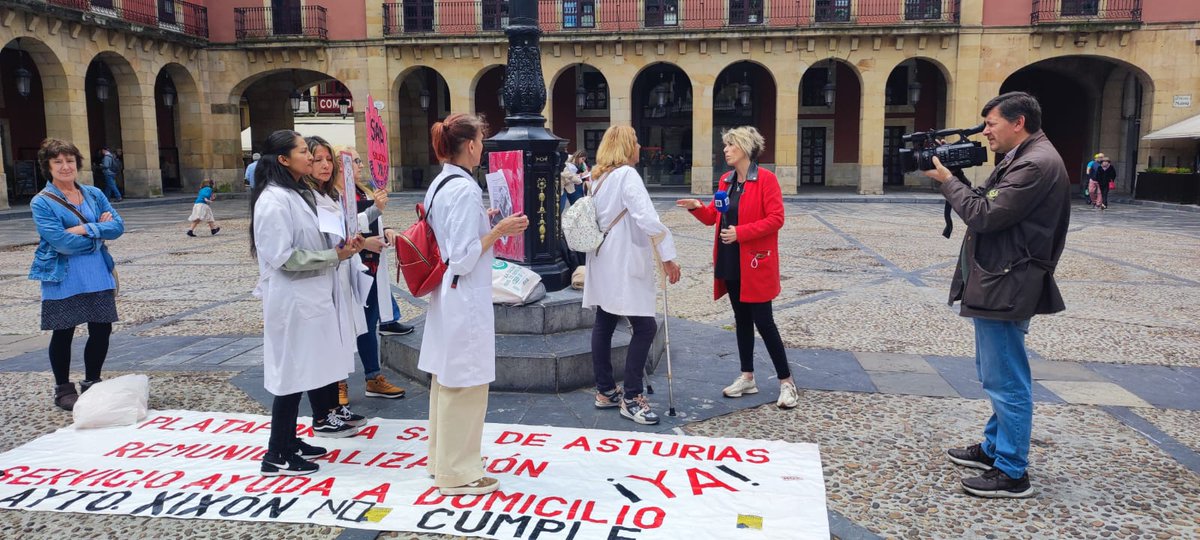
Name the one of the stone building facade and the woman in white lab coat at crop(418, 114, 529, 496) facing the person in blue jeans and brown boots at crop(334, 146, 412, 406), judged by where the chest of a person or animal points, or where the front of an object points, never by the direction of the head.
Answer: the stone building facade

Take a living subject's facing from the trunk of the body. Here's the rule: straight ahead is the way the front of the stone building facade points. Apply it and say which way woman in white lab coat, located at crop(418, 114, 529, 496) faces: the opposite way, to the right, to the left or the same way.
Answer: to the left

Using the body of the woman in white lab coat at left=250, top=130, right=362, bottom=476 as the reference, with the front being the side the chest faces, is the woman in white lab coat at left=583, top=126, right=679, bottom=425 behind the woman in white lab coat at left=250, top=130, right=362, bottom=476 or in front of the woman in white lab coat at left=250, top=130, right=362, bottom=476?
in front

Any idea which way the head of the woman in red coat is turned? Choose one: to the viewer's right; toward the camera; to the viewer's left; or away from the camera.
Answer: to the viewer's left

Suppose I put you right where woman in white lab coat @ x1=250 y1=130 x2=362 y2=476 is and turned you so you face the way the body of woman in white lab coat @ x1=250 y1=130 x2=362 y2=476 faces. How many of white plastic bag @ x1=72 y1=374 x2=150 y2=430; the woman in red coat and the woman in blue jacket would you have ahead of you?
1

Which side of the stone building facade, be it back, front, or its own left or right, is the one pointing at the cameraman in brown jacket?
front

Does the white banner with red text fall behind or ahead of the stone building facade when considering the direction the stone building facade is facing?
ahead

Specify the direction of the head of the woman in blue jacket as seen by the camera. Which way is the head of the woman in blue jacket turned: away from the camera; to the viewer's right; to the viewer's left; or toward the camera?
toward the camera

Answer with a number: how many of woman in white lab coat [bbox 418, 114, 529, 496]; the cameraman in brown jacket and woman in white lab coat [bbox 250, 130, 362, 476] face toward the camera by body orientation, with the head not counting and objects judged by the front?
0

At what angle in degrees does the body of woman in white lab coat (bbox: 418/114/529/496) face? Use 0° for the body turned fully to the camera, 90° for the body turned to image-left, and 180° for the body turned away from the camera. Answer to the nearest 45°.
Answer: approximately 270°

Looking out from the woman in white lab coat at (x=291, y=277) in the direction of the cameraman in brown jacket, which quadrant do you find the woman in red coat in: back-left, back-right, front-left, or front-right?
front-left

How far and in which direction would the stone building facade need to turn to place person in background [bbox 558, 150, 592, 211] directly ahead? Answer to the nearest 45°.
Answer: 0° — it already faces them

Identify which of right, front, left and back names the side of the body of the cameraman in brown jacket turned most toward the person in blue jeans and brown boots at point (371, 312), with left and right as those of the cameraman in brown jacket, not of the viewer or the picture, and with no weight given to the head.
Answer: front

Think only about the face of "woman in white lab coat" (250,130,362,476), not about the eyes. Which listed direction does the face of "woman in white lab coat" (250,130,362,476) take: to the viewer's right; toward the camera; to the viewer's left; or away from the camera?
to the viewer's right

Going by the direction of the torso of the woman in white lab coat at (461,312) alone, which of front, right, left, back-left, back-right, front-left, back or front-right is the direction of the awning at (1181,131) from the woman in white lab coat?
front-left

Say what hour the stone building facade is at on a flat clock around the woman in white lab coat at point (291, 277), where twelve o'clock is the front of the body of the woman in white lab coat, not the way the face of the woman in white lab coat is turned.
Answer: The stone building facade is roughly at 10 o'clock from the woman in white lab coat.

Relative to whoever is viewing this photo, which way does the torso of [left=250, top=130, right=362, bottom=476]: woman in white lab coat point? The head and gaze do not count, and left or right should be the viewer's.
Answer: facing to the right of the viewer
